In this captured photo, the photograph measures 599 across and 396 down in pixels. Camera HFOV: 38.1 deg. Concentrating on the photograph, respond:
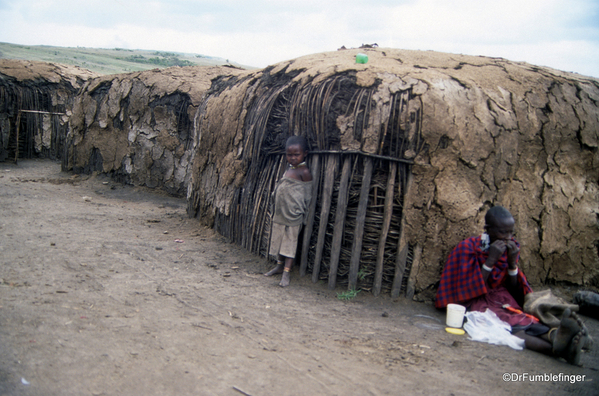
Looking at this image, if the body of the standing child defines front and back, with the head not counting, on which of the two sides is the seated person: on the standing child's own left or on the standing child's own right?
on the standing child's own left

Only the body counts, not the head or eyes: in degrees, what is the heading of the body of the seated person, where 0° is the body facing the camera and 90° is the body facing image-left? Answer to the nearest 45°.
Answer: approximately 315°

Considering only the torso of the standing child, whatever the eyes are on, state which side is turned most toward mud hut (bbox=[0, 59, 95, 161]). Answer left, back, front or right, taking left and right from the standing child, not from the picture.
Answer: right

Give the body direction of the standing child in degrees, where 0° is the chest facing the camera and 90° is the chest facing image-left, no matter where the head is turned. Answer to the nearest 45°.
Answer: approximately 45°

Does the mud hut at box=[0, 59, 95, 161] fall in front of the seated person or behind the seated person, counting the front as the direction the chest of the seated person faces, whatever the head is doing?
behind
